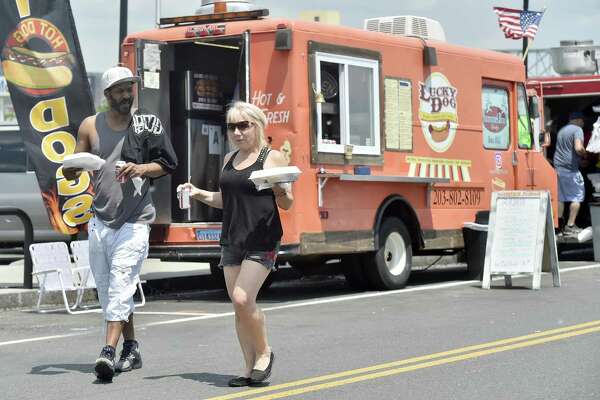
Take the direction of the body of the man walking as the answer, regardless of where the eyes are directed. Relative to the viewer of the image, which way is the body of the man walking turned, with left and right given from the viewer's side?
facing the viewer

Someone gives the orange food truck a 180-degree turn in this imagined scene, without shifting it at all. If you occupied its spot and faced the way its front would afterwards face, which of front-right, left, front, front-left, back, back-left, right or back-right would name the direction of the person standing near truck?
back

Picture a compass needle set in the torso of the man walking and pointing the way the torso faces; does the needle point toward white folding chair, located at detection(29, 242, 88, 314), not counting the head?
no

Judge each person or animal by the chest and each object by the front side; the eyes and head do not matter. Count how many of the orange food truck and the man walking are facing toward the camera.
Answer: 1

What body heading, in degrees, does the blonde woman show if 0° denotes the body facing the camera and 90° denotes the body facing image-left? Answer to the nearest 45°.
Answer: approximately 45°

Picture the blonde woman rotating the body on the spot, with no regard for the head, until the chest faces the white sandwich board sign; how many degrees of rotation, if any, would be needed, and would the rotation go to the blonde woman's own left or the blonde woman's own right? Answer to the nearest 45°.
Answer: approximately 180°

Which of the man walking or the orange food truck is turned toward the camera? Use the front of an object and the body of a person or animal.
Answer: the man walking

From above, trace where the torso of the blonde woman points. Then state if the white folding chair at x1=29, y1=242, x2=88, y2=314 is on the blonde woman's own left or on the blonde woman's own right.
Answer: on the blonde woman's own right

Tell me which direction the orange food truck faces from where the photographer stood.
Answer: facing away from the viewer and to the right of the viewer

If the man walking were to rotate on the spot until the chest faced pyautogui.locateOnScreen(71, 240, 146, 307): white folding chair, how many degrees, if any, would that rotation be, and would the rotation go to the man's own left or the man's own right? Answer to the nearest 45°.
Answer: approximately 180°

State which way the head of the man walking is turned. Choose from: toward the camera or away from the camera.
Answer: toward the camera

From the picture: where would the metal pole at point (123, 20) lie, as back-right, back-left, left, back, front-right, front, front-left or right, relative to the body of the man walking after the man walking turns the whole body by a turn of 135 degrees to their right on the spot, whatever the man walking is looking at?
front-right

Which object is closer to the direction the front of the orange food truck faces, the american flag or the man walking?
the american flag
